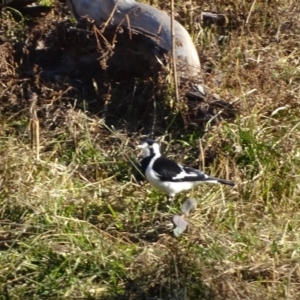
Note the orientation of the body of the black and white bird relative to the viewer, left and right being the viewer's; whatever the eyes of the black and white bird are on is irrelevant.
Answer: facing to the left of the viewer
